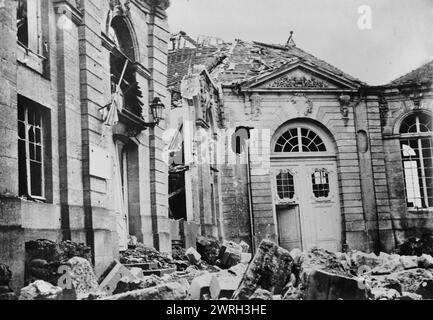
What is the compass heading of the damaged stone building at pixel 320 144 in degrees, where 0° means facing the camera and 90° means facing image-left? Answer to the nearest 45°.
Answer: approximately 0°

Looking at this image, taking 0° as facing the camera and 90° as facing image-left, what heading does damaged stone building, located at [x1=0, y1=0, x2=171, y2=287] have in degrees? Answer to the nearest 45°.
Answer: approximately 315°

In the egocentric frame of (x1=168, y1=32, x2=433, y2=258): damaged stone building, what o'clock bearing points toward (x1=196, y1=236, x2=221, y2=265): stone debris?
The stone debris is roughly at 1 o'clock from the damaged stone building.

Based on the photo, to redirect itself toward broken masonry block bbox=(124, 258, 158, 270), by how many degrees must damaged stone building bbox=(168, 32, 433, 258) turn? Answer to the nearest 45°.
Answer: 0° — it already faces it

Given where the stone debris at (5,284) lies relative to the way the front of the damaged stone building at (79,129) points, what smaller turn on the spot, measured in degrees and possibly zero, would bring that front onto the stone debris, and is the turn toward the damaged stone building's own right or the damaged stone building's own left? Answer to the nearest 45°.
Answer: approximately 45° to the damaged stone building's own right

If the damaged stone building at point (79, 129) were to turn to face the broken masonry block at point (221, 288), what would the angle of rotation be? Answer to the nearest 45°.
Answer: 0° — it already faces it

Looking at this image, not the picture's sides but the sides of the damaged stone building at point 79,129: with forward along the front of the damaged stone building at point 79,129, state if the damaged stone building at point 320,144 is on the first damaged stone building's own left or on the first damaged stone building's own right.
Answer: on the first damaged stone building's own left

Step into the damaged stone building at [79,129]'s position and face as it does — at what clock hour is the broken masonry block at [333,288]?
The broken masonry block is roughly at 12 o'clock from the damaged stone building.

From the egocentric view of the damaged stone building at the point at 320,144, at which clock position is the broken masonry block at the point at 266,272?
The broken masonry block is roughly at 12 o'clock from the damaged stone building.
